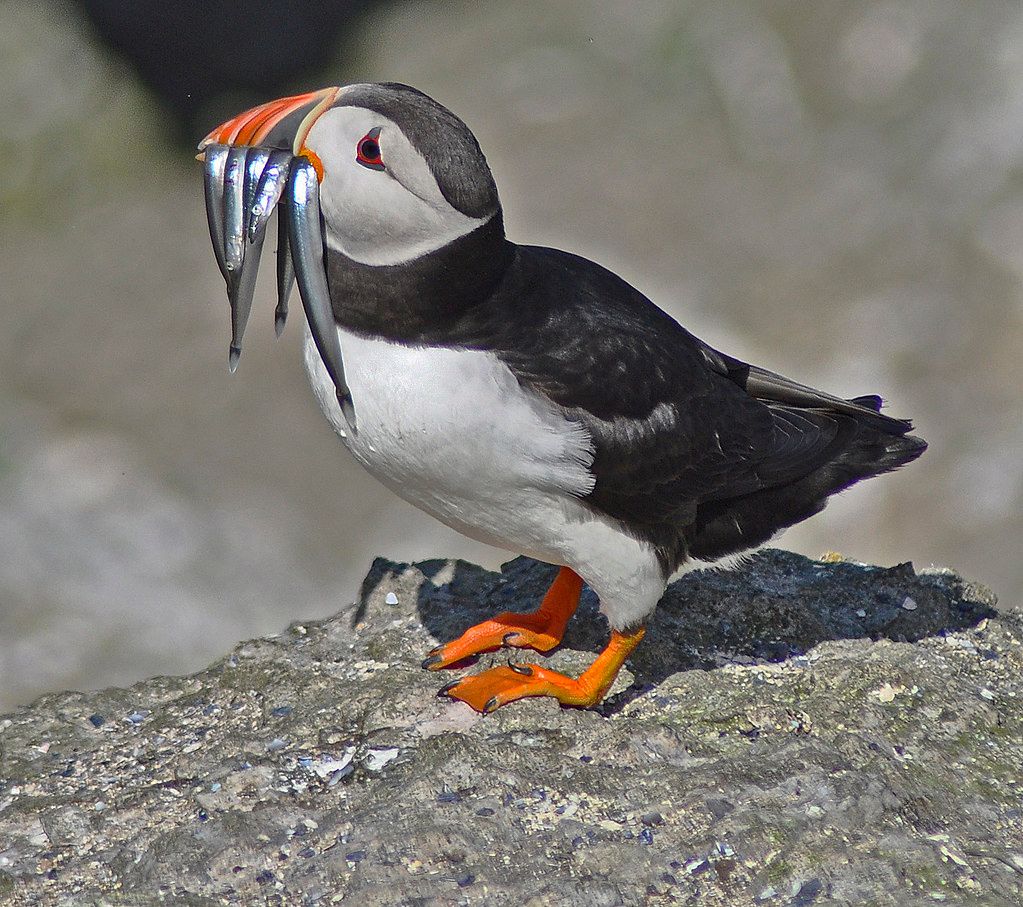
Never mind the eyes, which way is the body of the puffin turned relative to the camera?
to the viewer's left
